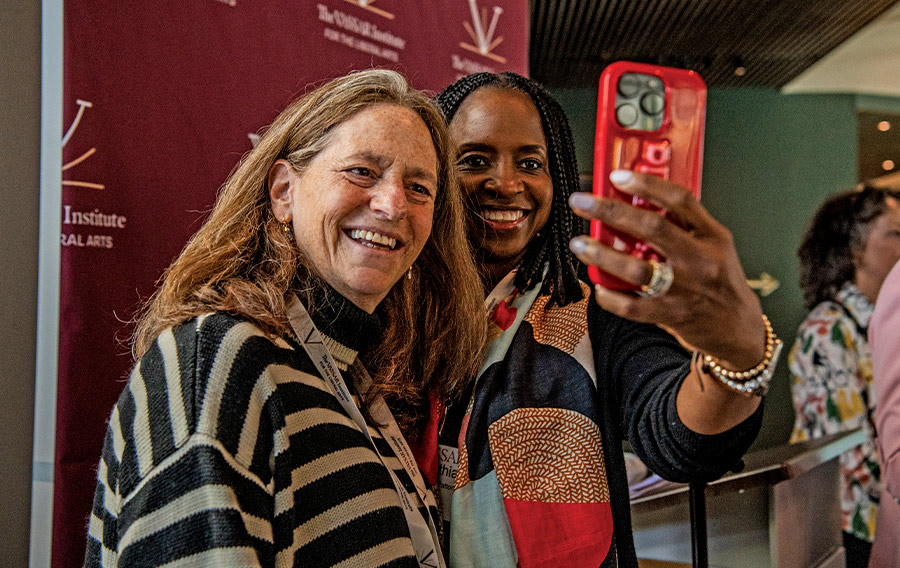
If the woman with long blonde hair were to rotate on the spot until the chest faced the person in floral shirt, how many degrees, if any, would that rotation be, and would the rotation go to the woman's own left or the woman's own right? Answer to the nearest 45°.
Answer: approximately 90° to the woman's own left

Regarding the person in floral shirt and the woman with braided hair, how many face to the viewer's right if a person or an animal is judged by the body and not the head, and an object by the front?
1

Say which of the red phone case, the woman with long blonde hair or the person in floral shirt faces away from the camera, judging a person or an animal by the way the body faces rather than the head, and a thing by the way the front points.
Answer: the red phone case

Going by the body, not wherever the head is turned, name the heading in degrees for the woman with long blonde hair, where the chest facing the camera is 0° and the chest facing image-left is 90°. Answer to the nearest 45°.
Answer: approximately 315°

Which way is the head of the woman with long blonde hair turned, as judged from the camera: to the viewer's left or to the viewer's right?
to the viewer's right

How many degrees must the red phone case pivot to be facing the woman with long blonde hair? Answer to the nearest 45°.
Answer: approximately 45° to its left

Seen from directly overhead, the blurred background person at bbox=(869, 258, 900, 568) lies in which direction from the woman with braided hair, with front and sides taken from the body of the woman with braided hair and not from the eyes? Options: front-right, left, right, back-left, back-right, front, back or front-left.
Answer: back-left

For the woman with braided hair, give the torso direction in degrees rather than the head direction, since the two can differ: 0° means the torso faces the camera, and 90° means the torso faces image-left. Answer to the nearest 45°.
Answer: approximately 0°

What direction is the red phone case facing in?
away from the camera

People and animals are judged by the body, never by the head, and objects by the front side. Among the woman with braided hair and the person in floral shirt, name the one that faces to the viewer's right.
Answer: the person in floral shirt
